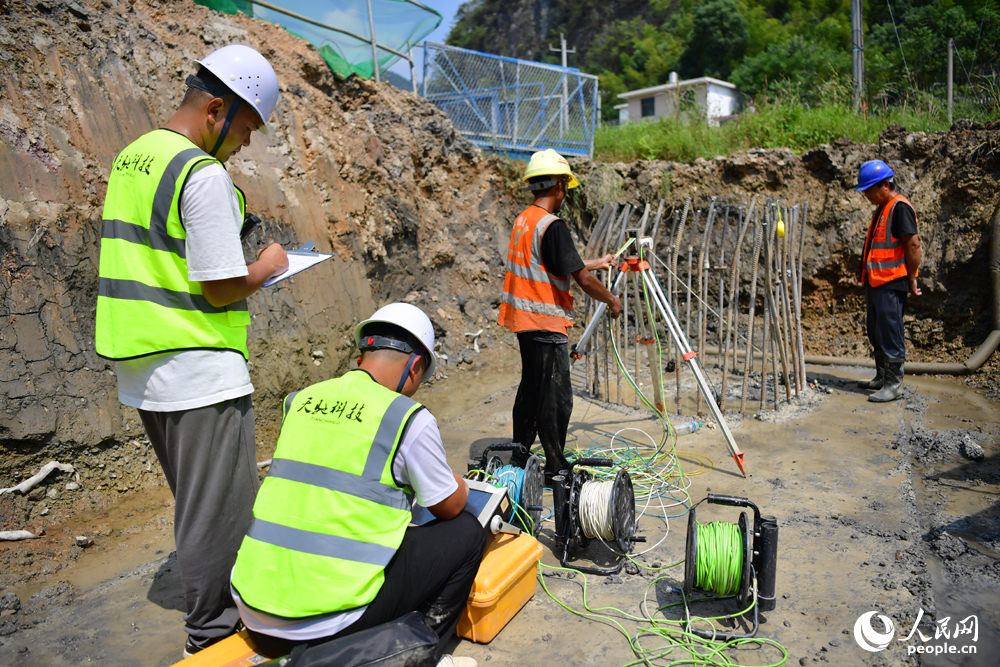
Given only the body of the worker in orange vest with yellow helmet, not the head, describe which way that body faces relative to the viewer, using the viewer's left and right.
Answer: facing away from the viewer and to the right of the viewer

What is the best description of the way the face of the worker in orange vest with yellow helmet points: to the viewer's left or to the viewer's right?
to the viewer's right

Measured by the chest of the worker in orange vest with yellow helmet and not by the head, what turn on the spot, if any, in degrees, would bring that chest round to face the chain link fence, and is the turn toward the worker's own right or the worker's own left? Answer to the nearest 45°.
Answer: approximately 45° to the worker's own left

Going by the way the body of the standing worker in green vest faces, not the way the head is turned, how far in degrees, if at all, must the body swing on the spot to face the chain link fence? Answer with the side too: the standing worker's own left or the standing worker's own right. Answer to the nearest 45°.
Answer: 0° — they already face it

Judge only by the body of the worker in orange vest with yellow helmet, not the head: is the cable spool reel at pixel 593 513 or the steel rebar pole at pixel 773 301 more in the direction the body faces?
the steel rebar pole

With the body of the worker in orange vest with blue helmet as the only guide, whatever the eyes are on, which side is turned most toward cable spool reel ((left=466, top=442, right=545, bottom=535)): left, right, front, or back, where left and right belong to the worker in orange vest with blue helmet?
front

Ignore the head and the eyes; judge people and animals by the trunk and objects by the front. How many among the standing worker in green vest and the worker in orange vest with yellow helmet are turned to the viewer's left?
0

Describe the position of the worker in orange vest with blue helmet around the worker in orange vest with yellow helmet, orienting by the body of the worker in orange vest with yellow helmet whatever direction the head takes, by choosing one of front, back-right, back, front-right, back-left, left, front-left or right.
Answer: front

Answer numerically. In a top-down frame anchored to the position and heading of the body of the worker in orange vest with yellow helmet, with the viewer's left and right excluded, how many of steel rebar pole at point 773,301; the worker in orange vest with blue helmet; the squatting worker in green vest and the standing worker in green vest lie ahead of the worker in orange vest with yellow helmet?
2

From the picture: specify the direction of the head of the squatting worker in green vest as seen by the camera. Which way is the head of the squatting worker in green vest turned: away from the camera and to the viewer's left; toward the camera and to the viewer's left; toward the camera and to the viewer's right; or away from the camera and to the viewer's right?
away from the camera and to the viewer's right

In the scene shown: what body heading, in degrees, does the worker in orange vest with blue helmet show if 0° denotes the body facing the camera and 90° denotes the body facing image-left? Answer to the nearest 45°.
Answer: approximately 45°

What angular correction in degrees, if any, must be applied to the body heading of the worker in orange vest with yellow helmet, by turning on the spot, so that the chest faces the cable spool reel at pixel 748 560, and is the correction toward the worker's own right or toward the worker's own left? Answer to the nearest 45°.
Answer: approximately 90° to the worker's own right

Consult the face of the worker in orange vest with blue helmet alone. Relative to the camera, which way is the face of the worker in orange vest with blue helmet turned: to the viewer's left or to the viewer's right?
to the viewer's left

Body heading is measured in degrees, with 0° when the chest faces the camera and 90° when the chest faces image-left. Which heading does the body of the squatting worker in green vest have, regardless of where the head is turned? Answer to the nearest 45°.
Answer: approximately 225°
